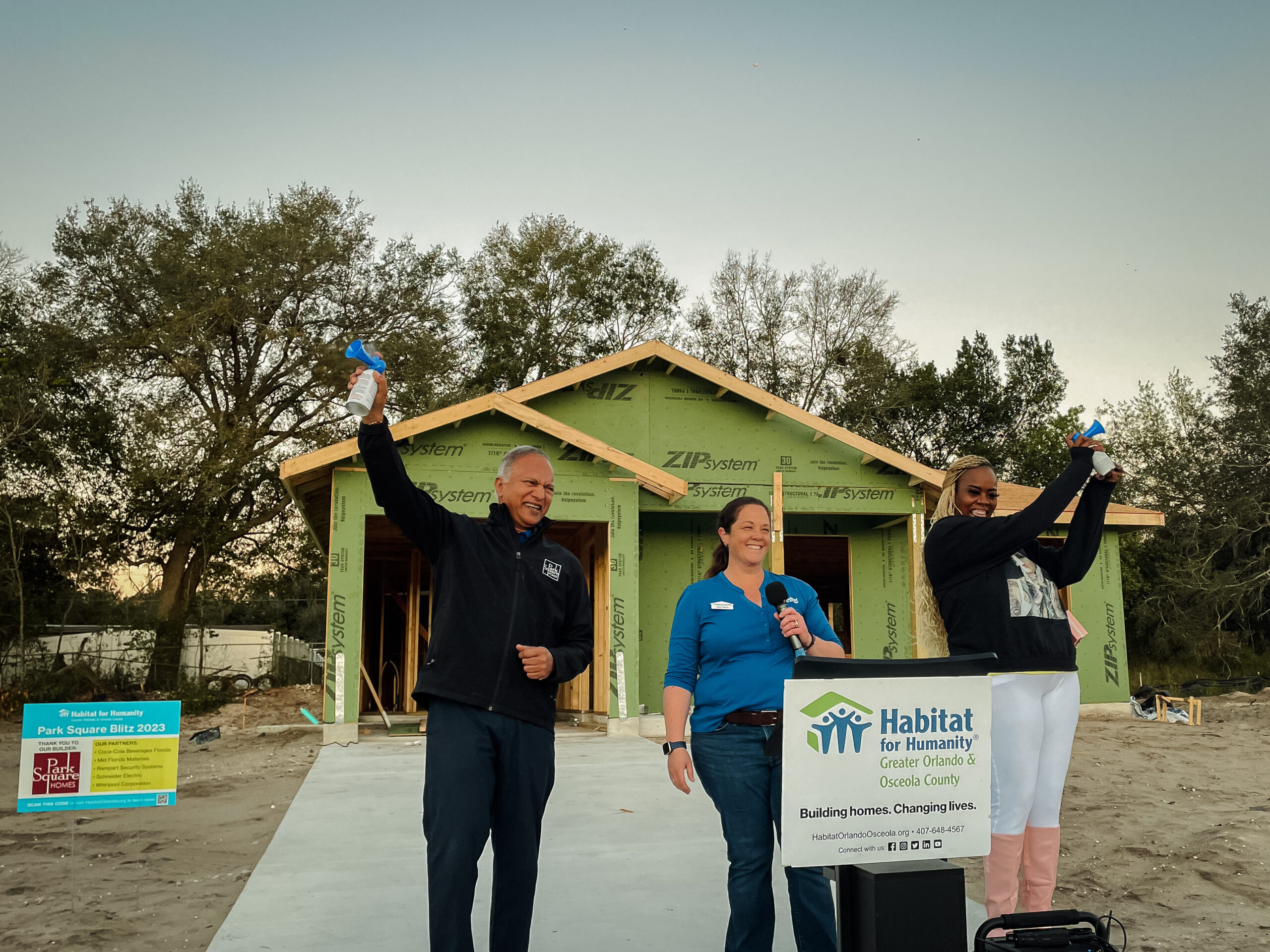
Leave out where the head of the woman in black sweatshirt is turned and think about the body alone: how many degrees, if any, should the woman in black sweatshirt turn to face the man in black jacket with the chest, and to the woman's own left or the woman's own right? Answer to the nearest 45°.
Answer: approximately 90° to the woman's own right

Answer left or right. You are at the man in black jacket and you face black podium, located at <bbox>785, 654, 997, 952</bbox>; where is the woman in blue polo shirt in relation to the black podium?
left

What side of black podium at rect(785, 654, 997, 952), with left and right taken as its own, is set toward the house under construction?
back

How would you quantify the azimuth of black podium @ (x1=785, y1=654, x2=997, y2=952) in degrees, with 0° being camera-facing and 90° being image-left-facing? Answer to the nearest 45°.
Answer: approximately 0°

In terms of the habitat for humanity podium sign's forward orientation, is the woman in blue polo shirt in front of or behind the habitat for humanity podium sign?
behind

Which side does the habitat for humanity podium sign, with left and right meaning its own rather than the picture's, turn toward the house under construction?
back

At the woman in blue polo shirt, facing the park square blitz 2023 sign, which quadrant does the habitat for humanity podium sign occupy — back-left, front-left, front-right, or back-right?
back-left

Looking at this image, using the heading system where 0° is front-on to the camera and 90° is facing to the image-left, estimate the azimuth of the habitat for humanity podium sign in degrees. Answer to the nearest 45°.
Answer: approximately 0°

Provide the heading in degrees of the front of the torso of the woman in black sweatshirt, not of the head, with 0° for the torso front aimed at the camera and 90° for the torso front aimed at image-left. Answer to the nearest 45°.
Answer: approximately 315°
